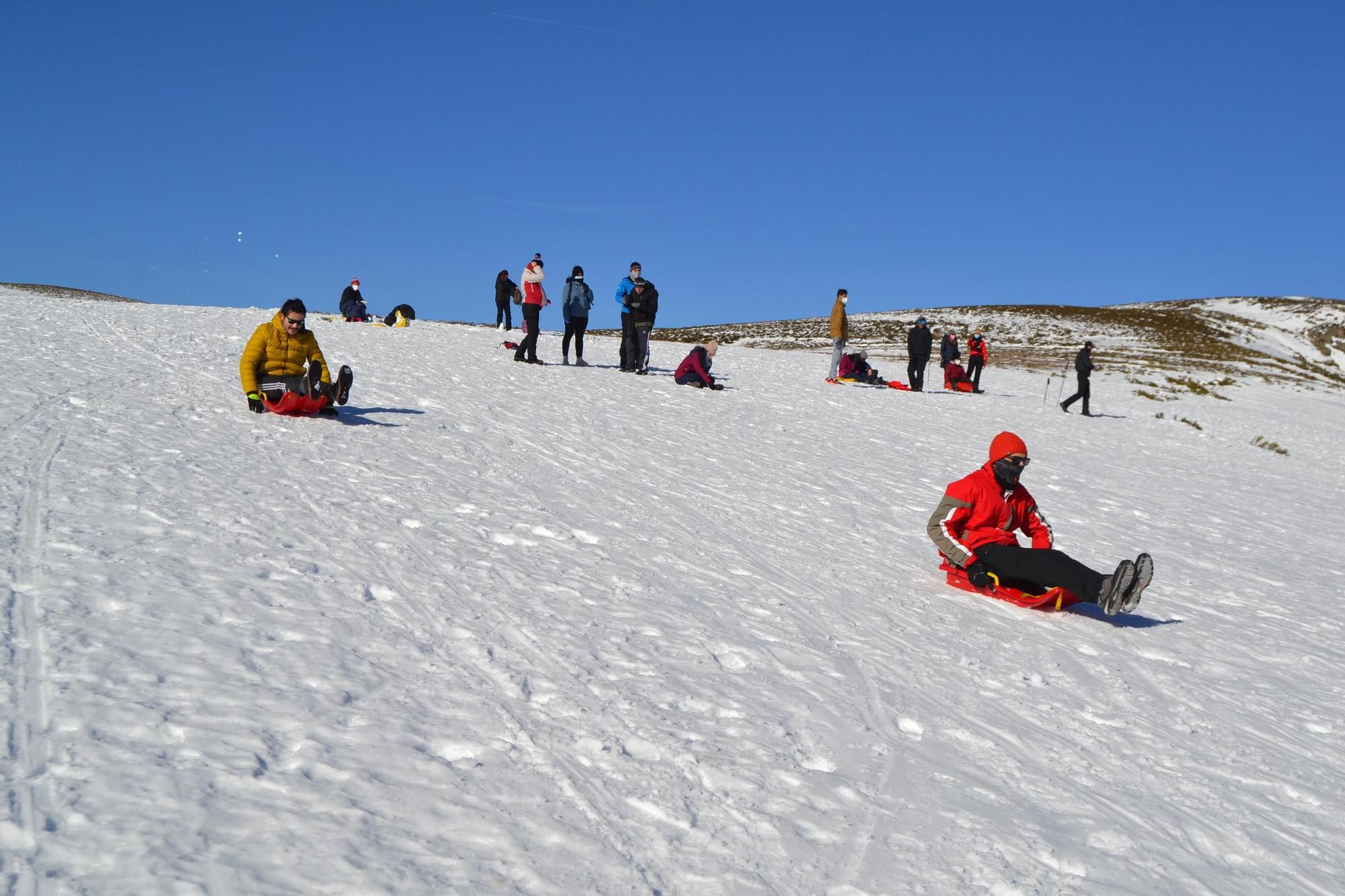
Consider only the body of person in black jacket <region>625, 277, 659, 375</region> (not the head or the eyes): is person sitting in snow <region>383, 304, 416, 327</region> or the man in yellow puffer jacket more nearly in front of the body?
the man in yellow puffer jacket

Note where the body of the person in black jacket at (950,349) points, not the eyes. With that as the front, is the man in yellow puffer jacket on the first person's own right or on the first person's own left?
on the first person's own right

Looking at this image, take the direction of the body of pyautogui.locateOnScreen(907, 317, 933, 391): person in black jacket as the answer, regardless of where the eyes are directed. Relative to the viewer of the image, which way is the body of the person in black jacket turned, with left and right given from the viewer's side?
facing the viewer

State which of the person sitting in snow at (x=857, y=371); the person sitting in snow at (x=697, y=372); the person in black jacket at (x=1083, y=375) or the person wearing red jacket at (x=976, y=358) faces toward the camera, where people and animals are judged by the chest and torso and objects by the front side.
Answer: the person wearing red jacket

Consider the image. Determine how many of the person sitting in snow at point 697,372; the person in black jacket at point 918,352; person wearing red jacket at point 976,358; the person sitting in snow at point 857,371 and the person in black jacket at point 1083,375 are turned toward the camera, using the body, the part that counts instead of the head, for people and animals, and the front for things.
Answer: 2

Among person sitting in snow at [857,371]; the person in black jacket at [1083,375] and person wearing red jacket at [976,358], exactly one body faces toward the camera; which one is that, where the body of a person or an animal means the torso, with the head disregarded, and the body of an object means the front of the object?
the person wearing red jacket

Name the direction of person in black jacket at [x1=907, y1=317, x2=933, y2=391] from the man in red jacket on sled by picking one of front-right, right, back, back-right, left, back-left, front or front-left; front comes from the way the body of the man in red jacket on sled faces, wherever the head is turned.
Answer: back-left

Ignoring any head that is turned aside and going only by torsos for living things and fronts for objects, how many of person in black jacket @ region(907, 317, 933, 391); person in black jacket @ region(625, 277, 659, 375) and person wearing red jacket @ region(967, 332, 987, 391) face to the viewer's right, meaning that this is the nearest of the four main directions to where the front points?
0

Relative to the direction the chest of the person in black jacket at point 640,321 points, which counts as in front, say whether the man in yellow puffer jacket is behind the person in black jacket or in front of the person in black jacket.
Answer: in front

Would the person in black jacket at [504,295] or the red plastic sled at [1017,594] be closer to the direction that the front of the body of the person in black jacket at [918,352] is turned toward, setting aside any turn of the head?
the red plastic sled

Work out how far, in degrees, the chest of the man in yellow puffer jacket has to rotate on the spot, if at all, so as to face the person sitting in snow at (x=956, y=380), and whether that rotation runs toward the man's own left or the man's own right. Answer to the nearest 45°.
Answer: approximately 90° to the man's own left

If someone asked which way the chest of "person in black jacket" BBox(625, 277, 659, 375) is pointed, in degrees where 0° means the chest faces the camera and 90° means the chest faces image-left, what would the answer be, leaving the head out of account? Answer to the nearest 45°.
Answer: approximately 45°

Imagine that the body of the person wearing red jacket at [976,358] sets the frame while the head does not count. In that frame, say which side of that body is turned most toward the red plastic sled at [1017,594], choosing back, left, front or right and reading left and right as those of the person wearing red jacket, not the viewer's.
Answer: front

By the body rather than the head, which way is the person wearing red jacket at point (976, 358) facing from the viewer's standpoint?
toward the camera
